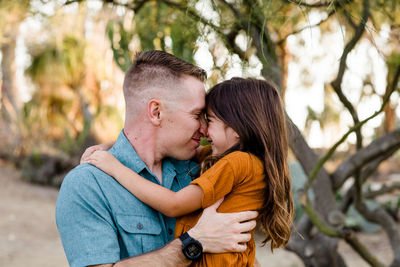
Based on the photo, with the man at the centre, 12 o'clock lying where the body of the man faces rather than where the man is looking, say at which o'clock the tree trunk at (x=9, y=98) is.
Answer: The tree trunk is roughly at 7 o'clock from the man.

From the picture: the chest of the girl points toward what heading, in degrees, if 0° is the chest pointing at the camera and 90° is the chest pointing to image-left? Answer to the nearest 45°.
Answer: approximately 90°

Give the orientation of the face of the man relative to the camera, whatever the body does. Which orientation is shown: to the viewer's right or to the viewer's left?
to the viewer's right

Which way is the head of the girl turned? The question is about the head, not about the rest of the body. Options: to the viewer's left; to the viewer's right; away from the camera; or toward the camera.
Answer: to the viewer's left

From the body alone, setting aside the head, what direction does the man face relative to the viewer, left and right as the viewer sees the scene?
facing the viewer and to the right of the viewer

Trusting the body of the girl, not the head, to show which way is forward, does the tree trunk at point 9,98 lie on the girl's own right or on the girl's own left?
on the girl's own right
